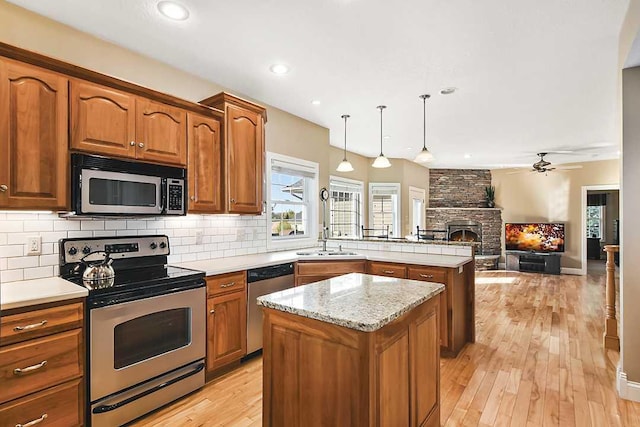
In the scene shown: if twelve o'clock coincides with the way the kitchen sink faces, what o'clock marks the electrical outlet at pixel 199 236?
The electrical outlet is roughly at 2 o'clock from the kitchen sink.

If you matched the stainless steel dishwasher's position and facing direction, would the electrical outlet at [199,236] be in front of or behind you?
behind

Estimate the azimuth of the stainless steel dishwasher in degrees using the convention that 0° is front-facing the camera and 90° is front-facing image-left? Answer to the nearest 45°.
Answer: approximately 315°

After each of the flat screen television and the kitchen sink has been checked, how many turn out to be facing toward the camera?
2

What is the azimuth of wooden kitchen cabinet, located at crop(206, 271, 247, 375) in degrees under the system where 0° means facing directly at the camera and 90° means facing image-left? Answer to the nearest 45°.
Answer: approximately 315°

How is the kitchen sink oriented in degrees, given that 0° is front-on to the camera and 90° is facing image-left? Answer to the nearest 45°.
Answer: approximately 0°

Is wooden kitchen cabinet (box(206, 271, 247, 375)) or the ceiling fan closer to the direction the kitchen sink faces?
the wooden kitchen cabinet
